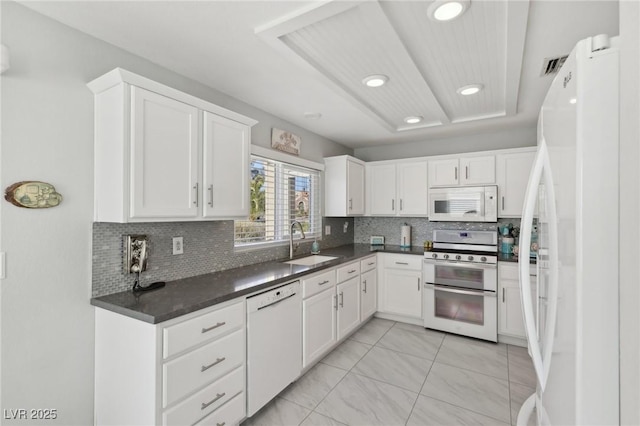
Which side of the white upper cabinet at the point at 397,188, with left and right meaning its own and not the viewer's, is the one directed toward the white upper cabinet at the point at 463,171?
left

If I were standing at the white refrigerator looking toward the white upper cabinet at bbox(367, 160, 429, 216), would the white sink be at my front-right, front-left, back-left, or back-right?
front-left

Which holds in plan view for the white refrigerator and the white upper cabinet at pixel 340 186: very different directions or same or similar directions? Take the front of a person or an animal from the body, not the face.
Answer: very different directions

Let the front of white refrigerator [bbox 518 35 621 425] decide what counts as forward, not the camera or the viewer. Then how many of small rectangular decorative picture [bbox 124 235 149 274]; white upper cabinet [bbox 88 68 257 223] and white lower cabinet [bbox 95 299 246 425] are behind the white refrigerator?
0

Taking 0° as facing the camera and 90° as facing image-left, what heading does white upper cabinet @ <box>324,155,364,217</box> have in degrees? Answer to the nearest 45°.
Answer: approximately 315°

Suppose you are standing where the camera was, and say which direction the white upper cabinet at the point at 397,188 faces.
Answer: facing the viewer

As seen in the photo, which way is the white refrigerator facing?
to the viewer's left

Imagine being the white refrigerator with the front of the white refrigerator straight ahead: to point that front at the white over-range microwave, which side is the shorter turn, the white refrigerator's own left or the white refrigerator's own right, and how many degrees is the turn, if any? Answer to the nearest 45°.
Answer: approximately 90° to the white refrigerator's own right

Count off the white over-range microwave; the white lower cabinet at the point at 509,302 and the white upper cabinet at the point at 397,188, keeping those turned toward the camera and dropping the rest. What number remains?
3

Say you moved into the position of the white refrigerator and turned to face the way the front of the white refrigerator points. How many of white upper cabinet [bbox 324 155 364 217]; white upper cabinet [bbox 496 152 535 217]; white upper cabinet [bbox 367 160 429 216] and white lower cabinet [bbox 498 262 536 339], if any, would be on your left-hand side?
0

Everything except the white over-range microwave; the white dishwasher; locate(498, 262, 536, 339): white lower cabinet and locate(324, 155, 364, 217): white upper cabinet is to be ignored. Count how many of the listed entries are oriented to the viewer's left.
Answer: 0

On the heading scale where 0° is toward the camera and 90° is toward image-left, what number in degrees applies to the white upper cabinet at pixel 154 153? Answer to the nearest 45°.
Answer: approximately 315°

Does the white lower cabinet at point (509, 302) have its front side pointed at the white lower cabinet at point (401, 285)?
no

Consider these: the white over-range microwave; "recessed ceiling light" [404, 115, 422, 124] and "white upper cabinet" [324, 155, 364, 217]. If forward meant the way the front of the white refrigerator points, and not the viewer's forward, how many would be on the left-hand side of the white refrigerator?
0

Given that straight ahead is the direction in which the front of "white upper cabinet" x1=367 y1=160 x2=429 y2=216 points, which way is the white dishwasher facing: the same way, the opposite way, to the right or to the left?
to the left

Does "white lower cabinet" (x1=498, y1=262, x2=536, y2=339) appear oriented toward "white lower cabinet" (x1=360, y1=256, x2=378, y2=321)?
no

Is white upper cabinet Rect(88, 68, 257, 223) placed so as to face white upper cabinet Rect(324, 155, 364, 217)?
no

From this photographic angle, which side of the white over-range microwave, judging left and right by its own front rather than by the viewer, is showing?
front

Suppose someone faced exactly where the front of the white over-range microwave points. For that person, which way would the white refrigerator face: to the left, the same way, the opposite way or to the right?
to the right
